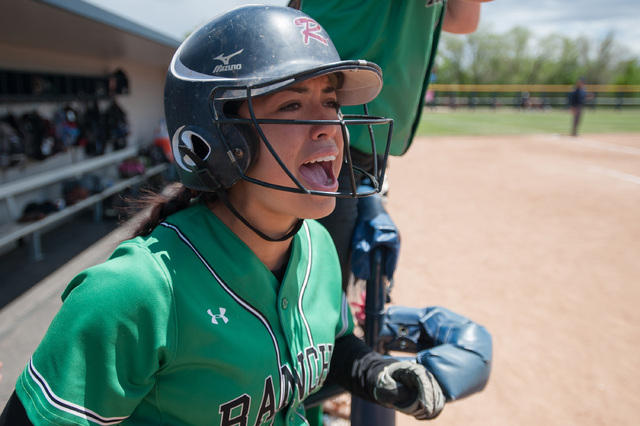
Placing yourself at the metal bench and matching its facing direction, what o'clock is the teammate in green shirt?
The teammate in green shirt is roughly at 1 o'clock from the metal bench.

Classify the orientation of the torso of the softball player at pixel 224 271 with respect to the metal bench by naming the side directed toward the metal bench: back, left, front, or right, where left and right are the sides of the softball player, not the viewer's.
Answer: back

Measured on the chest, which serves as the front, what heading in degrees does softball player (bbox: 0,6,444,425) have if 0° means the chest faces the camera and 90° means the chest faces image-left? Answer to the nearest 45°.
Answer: approximately 315°

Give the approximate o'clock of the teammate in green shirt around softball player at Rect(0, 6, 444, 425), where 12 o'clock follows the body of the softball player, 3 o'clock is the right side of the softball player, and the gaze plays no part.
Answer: The teammate in green shirt is roughly at 9 o'clock from the softball player.

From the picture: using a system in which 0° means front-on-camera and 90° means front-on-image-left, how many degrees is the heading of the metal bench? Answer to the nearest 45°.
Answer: approximately 315°

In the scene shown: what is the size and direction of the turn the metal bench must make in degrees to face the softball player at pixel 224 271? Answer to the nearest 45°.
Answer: approximately 45° to its right
